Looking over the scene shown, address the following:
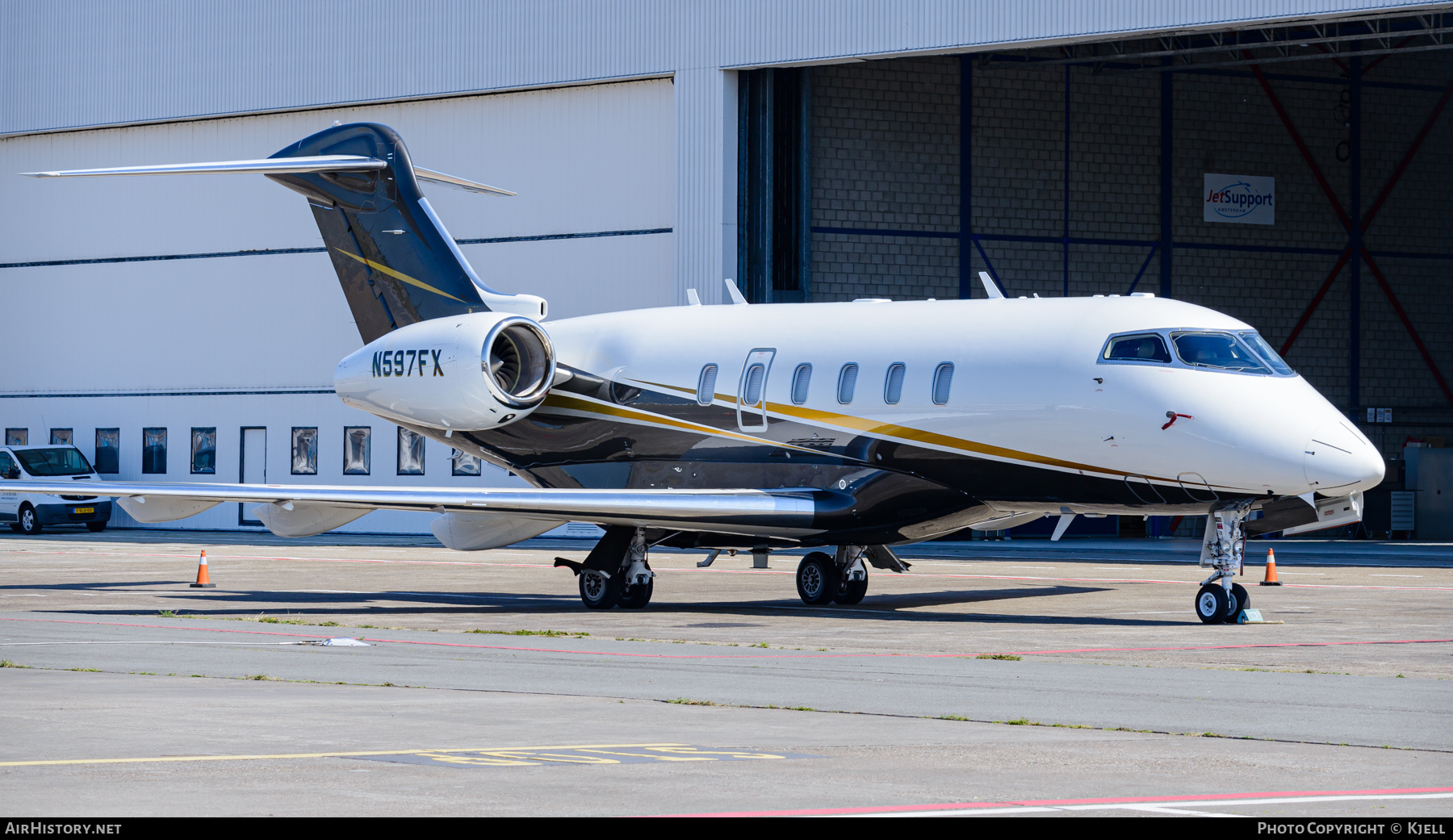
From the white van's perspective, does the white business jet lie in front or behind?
in front

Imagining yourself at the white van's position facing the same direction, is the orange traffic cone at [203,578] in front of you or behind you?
in front

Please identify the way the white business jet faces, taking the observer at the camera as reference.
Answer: facing the viewer and to the right of the viewer

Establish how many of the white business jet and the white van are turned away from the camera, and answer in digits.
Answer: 0

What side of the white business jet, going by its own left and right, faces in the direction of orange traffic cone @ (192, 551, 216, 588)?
back

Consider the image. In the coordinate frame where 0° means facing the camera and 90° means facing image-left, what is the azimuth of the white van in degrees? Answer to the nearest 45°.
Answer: approximately 315°

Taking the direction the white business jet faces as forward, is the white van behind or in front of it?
behind
